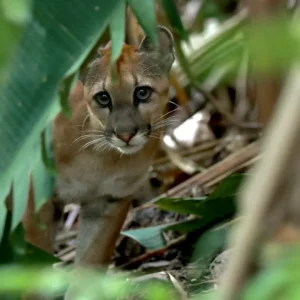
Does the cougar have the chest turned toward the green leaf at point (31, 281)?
yes

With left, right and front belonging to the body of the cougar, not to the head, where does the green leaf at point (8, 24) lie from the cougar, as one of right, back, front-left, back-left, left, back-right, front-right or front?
front

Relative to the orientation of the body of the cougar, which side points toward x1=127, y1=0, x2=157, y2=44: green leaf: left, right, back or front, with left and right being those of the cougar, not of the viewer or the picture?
front

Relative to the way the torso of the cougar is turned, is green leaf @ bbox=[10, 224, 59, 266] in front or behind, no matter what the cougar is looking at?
in front

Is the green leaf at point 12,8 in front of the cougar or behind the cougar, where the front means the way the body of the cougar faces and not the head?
in front

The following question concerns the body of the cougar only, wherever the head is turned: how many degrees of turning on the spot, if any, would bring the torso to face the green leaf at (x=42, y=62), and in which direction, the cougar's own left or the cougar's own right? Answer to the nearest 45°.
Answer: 0° — it already faces it

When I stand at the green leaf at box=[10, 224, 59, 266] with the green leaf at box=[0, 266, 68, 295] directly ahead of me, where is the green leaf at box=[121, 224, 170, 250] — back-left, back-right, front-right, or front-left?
back-left

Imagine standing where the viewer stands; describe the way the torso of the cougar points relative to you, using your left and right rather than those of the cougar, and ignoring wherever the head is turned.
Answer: facing the viewer

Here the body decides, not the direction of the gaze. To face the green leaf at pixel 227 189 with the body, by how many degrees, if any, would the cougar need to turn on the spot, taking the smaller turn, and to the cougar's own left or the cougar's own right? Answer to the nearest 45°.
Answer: approximately 90° to the cougar's own left

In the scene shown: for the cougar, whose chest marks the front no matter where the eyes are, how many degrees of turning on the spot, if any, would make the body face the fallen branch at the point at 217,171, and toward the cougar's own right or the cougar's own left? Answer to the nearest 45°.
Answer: approximately 135° to the cougar's own left
